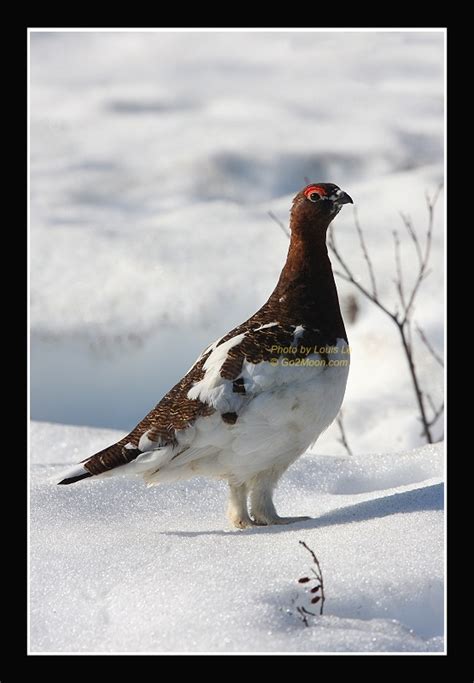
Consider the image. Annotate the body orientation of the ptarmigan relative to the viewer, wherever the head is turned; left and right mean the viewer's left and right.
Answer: facing to the right of the viewer

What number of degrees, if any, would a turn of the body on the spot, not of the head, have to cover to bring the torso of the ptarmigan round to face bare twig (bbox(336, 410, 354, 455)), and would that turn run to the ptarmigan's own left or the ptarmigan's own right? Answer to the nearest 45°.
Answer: approximately 90° to the ptarmigan's own left
